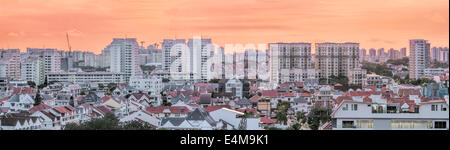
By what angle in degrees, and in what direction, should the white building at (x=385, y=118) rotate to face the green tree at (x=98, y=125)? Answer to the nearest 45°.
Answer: approximately 90° to its right

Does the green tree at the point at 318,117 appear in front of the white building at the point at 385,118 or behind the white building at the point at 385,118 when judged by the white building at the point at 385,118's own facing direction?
behind

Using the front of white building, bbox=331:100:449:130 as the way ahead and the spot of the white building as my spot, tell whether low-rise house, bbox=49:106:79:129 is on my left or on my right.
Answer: on my right

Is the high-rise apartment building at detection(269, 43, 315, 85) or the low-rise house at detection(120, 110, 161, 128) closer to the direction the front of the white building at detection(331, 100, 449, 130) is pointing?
the low-rise house

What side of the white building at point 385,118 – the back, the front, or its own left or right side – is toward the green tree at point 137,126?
right

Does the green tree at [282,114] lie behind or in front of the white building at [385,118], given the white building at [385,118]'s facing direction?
behind

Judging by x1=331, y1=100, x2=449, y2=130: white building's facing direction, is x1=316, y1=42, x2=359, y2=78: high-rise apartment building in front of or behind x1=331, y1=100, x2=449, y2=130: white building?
behind

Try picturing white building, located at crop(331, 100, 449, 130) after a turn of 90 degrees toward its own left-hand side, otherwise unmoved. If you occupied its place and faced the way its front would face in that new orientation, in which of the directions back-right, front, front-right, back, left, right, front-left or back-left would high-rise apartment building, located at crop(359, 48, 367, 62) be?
left

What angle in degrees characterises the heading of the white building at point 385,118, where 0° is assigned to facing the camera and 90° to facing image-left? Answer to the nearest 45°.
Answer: approximately 0°
